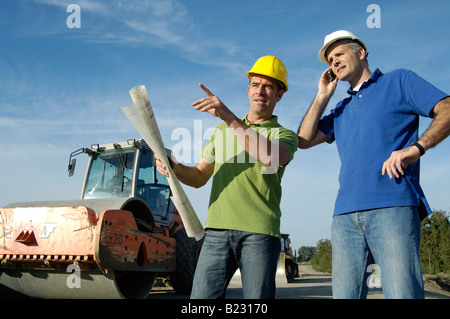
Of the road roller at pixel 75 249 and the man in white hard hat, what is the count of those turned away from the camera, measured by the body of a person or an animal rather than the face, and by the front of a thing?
0

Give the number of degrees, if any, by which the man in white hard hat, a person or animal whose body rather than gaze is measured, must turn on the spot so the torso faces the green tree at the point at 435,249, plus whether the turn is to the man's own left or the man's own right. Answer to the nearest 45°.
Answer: approximately 135° to the man's own right

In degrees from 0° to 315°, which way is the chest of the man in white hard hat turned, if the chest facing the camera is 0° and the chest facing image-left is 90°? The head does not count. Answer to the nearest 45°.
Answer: approximately 45°

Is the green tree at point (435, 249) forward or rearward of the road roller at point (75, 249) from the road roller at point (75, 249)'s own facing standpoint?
rearward

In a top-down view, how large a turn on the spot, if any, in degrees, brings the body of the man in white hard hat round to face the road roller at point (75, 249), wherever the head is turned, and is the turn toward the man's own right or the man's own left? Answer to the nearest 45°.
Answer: approximately 90° to the man's own right

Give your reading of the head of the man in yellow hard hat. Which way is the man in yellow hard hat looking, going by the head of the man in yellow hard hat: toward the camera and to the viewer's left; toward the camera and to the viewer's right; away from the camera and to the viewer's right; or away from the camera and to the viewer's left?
toward the camera and to the viewer's left

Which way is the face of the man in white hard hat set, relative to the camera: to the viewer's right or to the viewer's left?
to the viewer's left
